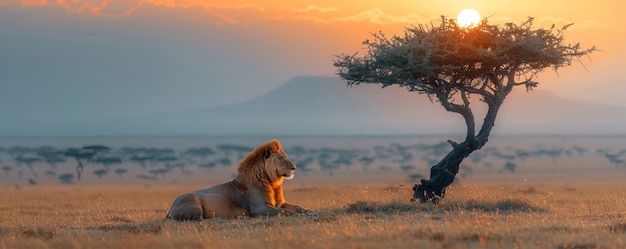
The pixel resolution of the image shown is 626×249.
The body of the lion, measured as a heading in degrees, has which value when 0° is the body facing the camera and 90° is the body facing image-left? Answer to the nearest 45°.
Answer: approximately 270°
